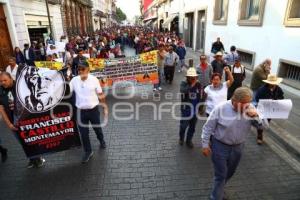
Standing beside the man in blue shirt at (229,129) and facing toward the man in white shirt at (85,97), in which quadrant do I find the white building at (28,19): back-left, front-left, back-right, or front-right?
front-right

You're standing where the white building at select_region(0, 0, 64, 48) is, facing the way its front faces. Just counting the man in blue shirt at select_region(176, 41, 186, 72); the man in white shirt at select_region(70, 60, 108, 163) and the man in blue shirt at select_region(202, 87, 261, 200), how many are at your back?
0

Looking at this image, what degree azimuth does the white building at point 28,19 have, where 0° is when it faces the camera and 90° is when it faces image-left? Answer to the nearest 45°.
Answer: approximately 315°

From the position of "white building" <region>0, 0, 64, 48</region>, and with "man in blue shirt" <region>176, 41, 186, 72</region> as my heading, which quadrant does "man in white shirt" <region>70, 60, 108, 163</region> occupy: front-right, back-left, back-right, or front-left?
front-right

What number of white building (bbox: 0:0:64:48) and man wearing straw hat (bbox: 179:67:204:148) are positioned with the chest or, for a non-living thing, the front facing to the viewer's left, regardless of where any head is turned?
0

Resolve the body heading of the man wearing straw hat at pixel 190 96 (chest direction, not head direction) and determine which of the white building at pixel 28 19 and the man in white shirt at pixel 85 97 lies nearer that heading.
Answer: the man in white shirt

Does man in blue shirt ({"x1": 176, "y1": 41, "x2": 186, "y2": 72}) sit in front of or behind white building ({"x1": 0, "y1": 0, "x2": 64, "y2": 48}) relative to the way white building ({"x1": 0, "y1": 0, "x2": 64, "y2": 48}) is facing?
in front

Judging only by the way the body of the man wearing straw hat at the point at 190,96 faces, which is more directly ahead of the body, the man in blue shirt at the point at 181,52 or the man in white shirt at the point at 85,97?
the man in white shirt

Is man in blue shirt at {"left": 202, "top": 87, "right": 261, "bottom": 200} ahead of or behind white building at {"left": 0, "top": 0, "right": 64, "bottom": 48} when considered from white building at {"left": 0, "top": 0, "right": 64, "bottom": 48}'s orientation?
ahead

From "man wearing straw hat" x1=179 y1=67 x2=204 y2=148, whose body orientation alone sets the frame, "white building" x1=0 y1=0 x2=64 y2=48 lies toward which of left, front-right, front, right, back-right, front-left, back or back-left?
back-right

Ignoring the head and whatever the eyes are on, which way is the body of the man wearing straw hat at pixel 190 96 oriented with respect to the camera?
toward the camera

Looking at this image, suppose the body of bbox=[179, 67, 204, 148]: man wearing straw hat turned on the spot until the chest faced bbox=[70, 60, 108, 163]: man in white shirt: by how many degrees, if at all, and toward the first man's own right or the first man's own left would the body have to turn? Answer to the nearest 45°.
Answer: approximately 90° to the first man's own right

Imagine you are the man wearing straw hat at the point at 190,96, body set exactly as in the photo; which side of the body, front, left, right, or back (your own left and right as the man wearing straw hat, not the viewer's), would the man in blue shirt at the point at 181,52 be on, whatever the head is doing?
back

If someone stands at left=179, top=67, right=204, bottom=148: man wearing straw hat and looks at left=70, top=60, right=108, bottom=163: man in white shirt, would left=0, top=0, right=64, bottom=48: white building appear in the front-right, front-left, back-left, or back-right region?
front-right

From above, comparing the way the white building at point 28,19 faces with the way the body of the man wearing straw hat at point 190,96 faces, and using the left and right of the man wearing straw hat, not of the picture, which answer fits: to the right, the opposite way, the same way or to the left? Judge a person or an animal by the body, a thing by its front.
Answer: to the left

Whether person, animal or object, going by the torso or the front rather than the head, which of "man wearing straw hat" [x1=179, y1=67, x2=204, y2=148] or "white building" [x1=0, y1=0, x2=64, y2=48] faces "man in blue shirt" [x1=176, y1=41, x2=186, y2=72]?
the white building

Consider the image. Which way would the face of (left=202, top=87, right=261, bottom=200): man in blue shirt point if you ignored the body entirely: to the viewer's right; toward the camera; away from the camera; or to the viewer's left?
toward the camera

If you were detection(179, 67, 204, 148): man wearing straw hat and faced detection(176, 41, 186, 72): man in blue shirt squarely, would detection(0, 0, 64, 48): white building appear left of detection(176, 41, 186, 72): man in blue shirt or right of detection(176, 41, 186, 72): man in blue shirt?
left

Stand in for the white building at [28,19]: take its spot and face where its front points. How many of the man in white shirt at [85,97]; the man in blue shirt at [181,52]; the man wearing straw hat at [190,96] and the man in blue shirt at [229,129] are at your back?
0
